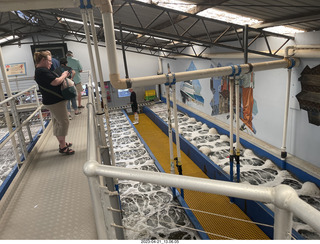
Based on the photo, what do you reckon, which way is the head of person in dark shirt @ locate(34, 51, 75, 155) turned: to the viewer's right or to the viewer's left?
to the viewer's right

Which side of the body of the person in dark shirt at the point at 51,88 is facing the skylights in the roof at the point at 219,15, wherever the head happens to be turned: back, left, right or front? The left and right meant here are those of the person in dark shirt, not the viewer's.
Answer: front

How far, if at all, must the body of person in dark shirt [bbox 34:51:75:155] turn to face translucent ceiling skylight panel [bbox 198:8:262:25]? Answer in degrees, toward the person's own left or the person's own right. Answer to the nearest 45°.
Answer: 0° — they already face it

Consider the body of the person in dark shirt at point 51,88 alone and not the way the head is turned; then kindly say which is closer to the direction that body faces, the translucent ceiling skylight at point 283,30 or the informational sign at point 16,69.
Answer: the translucent ceiling skylight

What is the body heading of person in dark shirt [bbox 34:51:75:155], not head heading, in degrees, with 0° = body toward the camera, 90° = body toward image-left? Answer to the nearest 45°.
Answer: approximately 270°

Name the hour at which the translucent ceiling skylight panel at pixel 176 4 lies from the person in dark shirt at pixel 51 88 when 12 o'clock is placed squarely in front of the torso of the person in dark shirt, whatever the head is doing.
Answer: The translucent ceiling skylight panel is roughly at 11 o'clock from the person in dark shirt.

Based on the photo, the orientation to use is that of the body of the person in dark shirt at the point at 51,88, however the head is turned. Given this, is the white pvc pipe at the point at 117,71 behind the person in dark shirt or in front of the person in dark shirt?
in front

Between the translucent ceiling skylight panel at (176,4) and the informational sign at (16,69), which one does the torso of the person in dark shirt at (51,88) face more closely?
the translucent ceiling skylight panel

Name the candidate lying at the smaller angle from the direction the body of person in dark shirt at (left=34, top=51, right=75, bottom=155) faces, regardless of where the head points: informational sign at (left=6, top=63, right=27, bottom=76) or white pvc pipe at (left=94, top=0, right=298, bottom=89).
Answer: the white pvc pipe

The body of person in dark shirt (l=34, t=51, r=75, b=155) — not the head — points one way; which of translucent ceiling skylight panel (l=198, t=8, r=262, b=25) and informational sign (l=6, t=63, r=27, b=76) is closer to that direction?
the translucent ceiling skylight panel

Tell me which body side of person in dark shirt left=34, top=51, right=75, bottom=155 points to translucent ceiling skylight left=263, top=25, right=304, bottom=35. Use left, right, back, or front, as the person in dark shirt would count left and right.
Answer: front
